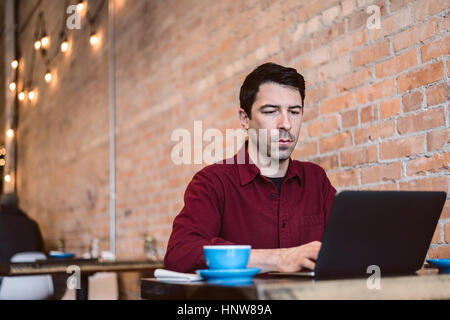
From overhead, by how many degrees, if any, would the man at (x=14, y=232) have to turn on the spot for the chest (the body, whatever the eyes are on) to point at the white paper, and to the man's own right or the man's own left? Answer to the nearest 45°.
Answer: approximately 180°

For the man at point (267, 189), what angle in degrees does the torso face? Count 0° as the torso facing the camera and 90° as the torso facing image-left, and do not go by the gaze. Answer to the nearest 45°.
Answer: approximately 315°

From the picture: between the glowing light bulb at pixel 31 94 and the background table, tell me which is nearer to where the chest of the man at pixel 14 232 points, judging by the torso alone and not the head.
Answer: the glowing light bulb

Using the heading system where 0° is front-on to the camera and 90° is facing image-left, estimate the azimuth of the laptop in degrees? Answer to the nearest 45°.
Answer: approximately 135°

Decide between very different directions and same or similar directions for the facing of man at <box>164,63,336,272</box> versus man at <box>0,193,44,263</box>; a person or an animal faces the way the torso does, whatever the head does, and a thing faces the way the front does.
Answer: very different directions

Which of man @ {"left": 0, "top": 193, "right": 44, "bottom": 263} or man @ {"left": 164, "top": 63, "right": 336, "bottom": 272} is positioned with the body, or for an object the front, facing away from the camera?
man @ {"left": 0, "top": 193, "right": 44, "bottom": 263}

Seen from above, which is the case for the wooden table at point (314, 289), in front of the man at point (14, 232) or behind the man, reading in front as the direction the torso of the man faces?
behind

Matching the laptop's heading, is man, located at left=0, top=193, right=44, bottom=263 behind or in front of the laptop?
in front

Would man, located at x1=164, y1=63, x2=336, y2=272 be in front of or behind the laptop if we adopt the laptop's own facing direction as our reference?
in front

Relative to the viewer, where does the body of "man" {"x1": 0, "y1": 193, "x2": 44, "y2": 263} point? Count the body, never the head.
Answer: away from the camera

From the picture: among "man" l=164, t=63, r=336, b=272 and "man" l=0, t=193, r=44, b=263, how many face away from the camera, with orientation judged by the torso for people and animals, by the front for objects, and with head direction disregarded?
1
